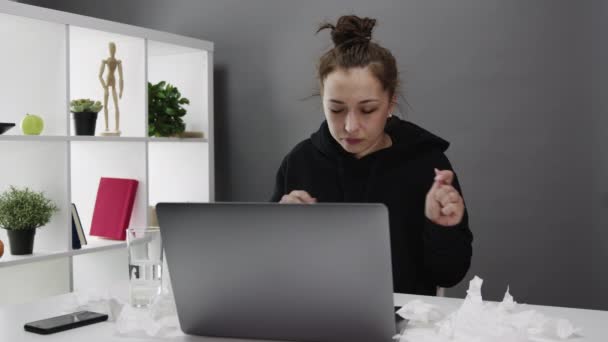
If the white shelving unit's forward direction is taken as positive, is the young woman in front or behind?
in front

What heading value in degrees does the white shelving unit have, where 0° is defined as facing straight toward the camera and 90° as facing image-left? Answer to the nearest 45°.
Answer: approximately 315°

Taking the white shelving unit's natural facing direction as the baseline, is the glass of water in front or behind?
in front

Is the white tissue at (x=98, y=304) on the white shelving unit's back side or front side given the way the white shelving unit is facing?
on the front side

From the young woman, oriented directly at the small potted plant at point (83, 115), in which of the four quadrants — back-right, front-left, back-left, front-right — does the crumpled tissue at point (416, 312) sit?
back-left
